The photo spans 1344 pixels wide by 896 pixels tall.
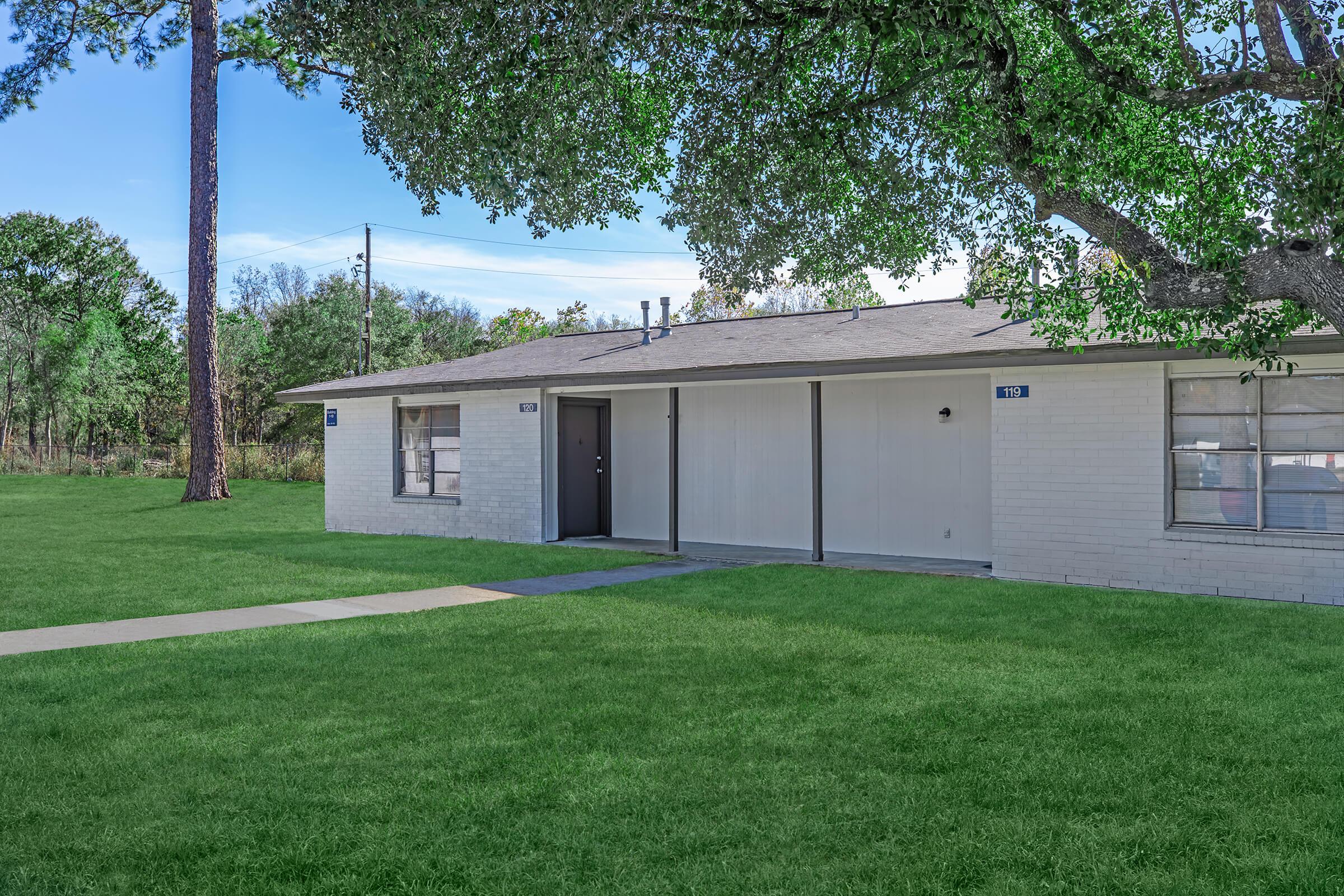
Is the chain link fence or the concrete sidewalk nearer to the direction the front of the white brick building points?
the concrete sidewalk

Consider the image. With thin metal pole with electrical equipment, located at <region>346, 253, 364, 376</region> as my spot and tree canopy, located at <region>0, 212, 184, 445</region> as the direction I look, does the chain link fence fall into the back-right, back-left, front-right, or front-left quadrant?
front-left

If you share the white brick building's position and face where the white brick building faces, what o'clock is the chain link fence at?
The chain link fence is roughly at 3 o'clock from the white brick building.

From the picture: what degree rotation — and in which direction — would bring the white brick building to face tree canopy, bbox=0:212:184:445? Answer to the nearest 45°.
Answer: approximately 90° to its right

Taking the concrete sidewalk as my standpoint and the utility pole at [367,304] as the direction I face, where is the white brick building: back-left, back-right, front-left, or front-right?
front-right

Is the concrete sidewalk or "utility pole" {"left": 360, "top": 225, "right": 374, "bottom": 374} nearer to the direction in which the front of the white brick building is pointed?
the concrete sidewalk

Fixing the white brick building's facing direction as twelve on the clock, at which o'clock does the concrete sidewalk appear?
The concrete sidewalk is roughly at 12 o'clock from the white brick building.

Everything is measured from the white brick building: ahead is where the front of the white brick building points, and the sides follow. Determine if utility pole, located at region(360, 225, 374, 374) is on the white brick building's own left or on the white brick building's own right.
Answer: on the white brick building's own right
